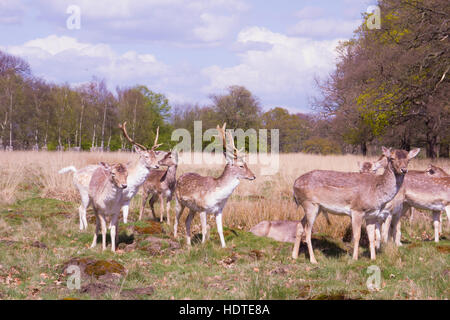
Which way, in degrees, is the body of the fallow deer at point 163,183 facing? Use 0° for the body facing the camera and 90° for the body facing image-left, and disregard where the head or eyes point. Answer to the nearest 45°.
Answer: approximately 315°

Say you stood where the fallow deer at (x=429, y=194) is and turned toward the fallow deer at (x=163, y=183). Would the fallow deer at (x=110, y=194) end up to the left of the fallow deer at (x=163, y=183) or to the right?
left

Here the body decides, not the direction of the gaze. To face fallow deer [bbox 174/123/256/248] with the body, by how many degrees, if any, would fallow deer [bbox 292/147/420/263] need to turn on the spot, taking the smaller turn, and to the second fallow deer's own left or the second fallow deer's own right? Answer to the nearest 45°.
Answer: approximately 180°

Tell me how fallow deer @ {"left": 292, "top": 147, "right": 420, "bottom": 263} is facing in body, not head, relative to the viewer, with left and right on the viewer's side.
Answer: facing to the right of the viewer

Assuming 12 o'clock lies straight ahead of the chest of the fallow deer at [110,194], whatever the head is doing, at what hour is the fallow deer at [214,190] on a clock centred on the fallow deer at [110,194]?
the fallow deer at [214,190] is roughly at 10 o'clock from the fallow deer at [110,194].
